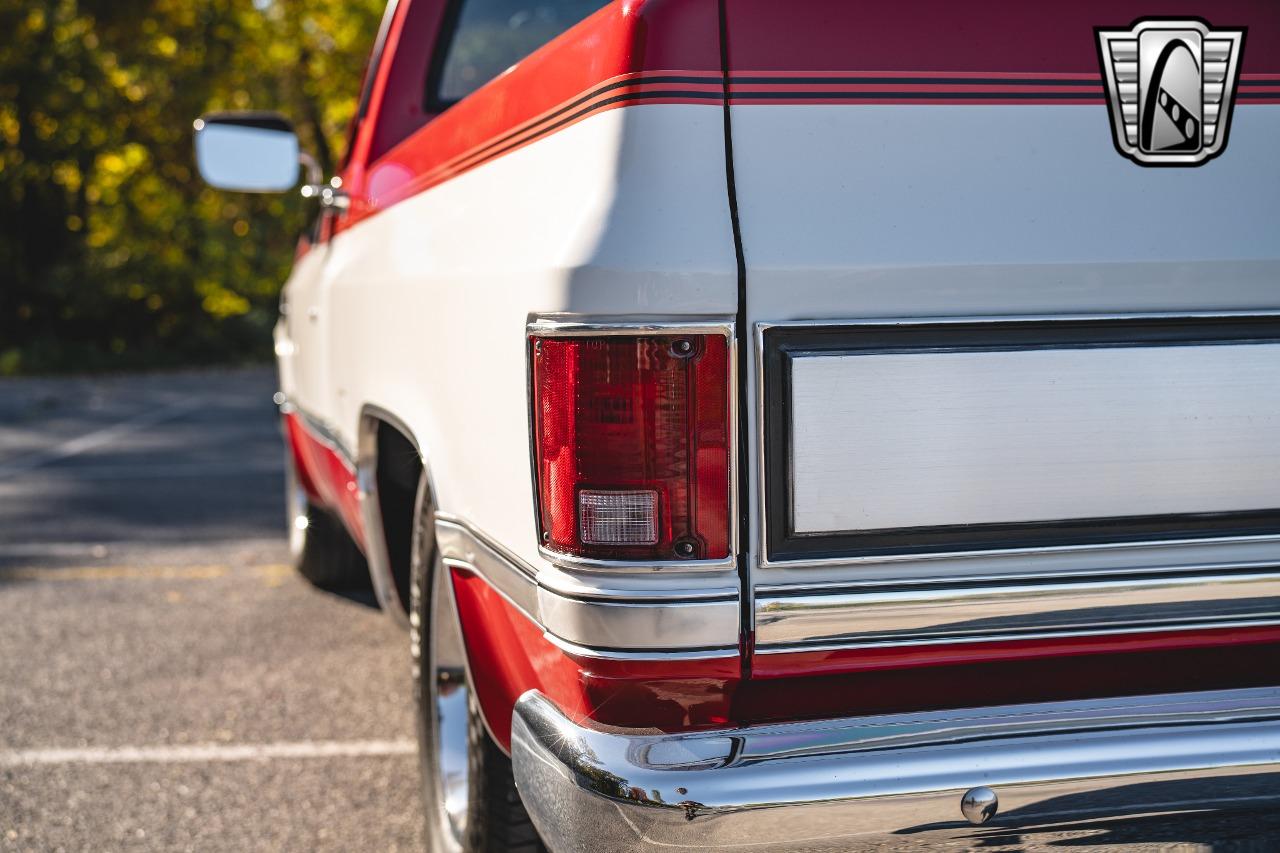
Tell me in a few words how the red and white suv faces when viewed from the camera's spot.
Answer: facing away from the viewer
